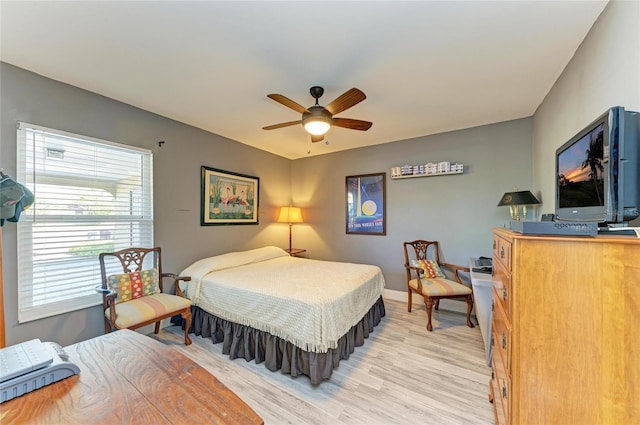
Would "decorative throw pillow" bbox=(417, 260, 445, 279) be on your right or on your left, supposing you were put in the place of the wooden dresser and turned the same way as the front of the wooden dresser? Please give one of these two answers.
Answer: on your right

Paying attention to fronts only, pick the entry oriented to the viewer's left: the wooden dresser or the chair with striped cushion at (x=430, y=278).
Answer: the wooden dresser

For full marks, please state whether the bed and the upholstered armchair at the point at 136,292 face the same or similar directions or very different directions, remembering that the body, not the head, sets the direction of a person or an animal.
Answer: same or similar directions

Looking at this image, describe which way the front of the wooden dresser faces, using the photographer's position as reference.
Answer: facing to the left of the viewer

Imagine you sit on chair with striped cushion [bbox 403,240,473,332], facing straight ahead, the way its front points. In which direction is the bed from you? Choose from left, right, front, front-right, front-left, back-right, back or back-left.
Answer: right

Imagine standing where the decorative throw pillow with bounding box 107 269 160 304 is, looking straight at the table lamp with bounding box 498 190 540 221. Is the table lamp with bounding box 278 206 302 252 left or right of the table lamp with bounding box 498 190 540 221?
left

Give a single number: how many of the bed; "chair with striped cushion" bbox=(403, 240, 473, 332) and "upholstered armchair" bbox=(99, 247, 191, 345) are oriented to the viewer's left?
0

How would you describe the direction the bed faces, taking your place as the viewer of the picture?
facing the viewer and to the right of the viewer

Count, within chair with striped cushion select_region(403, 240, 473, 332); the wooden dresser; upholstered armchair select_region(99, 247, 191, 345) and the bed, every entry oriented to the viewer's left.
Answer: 1

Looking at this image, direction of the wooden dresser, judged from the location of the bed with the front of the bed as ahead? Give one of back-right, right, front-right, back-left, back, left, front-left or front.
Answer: front

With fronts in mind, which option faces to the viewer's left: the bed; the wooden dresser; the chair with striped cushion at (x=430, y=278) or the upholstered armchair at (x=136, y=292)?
the wooden dresser

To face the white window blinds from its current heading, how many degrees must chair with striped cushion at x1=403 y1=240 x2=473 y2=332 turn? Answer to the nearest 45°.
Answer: approximately 90° to its right

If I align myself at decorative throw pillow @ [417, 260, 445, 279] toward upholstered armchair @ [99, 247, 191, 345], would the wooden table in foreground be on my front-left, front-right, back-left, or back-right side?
front-left

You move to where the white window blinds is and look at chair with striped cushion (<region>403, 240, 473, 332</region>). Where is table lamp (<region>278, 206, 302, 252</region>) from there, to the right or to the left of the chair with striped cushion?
left

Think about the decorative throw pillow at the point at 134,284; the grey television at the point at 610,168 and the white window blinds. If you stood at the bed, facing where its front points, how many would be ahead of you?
1
